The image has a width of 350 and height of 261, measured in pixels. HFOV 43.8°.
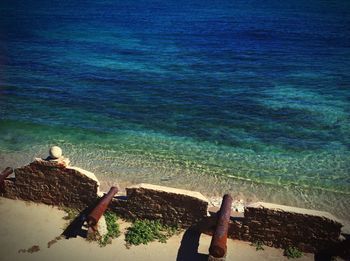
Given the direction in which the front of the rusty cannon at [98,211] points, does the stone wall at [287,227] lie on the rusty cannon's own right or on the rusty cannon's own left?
on the rusty cannon's own right

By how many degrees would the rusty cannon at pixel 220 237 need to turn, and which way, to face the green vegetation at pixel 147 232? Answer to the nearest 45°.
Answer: approximately 45° to its left

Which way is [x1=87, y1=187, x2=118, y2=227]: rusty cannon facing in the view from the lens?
facing away from the viewer and to the right of the viewer

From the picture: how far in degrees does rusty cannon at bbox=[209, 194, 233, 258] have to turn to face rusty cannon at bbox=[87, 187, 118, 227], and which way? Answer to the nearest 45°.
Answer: approximately 90° to its left

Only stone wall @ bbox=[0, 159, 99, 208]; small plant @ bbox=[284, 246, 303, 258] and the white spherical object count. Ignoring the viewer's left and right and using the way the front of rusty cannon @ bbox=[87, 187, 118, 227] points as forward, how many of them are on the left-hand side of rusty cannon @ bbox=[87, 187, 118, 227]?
2

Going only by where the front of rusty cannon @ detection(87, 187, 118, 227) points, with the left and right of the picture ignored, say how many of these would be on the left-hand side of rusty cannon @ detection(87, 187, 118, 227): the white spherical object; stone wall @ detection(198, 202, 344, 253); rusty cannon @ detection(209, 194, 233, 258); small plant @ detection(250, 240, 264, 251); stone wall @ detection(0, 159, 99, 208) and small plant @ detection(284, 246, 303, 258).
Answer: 2

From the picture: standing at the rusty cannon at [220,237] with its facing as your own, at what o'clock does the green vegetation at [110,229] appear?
The green vegetation is roughly at 10 o'clock from the rusty cannon.

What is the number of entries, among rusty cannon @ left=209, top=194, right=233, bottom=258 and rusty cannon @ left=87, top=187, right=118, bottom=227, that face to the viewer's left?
0

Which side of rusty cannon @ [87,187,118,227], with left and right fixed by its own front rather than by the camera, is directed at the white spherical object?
left

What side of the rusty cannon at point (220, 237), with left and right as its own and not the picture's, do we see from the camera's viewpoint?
back
